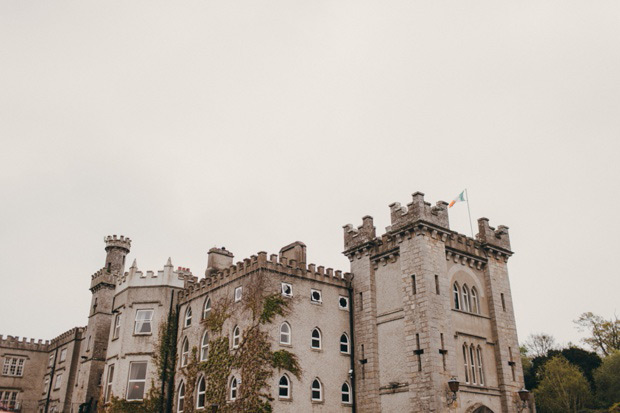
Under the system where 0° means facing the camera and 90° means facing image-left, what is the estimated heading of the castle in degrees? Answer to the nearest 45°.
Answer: approximately 315°

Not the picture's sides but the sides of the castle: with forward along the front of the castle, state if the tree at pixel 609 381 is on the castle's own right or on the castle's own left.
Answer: on the castle's own left

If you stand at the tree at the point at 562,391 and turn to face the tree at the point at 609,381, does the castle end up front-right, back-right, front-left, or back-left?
back-right

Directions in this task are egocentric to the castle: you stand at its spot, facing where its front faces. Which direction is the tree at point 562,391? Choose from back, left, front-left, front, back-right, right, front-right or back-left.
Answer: left
